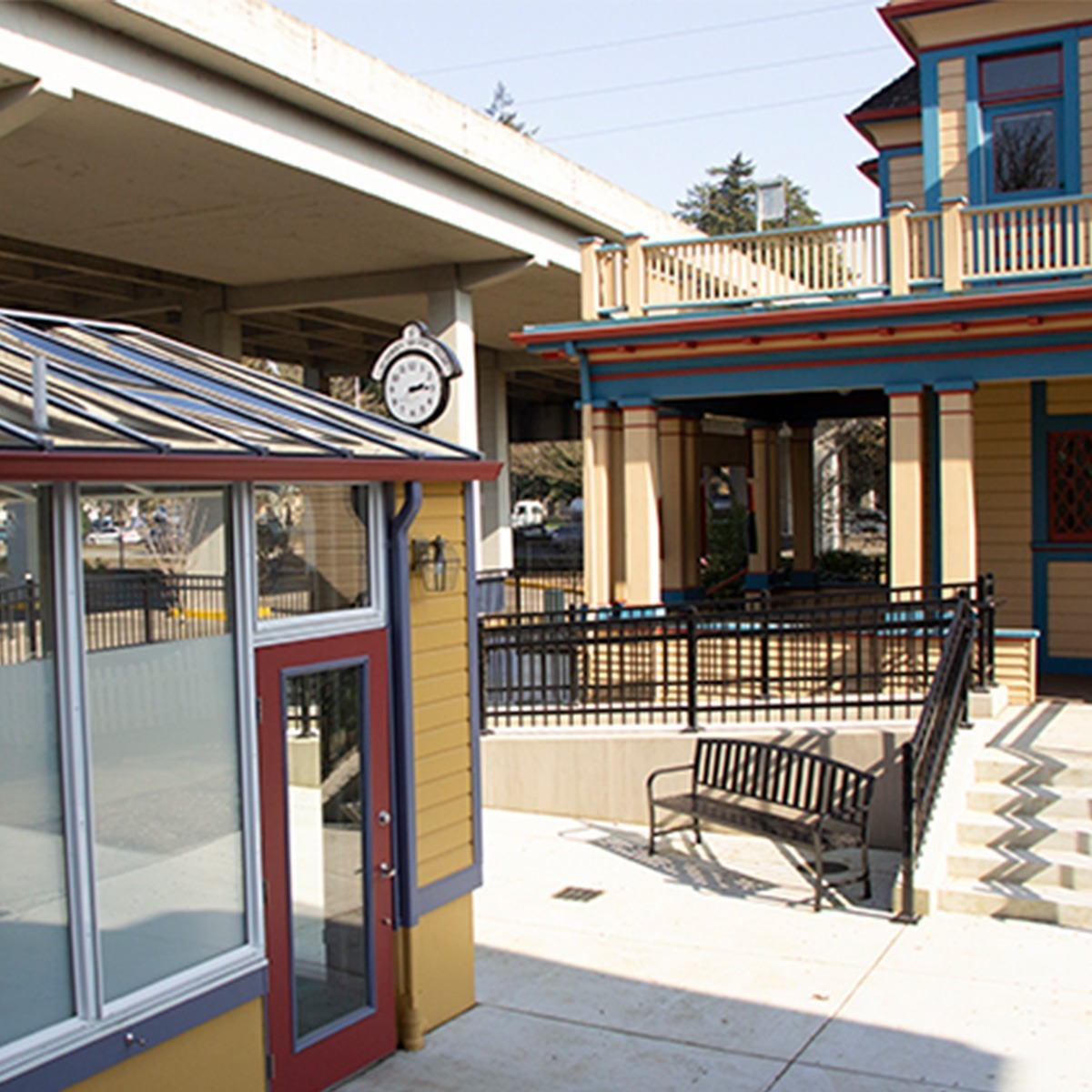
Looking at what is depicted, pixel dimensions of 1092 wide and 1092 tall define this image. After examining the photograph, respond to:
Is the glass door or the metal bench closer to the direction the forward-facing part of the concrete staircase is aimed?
the glass door

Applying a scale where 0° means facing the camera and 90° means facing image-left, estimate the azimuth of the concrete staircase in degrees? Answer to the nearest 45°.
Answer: approximately 0°

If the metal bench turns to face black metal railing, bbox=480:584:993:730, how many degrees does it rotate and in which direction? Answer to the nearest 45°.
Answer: approximately 135° to its right

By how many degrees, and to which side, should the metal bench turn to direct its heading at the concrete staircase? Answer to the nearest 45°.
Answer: approximately 135° to its left
